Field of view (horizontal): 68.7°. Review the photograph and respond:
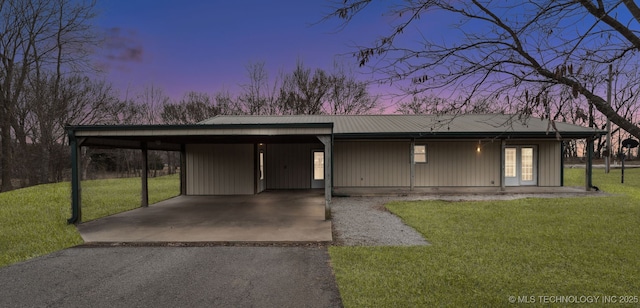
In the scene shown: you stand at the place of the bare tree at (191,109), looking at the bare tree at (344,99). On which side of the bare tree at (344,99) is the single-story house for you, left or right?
right

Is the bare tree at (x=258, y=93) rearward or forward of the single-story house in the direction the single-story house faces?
rearward

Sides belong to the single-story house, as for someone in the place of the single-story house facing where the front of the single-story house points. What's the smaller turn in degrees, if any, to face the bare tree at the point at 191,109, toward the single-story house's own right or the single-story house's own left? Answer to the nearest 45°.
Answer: approximately 135° to the single-story house's own right

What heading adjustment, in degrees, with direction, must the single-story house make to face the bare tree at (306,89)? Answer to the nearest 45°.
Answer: approximately 180°

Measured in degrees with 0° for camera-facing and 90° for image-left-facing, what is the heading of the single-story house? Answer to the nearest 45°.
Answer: approximately 0°

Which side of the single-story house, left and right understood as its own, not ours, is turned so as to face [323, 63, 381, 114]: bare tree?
back
